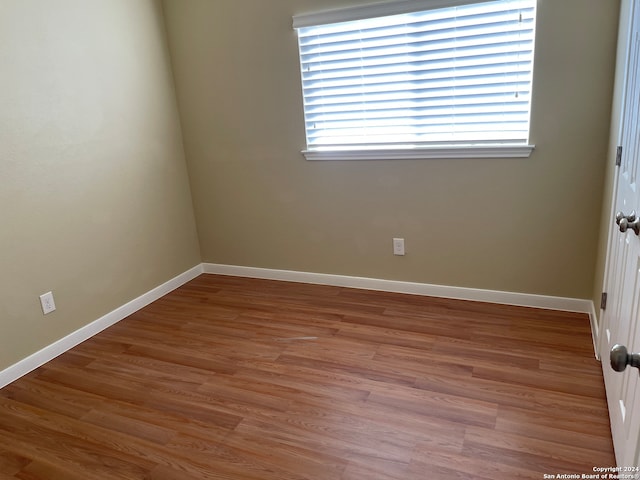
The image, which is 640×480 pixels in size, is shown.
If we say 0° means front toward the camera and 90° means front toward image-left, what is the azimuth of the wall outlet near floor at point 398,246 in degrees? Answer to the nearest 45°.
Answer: approximately 0°

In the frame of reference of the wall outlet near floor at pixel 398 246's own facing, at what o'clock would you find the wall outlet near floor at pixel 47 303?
the wall outlet near floor at pixel 47 303 is roughly at 2 o'clock from the wall outlet near floor at pixel 398 246.

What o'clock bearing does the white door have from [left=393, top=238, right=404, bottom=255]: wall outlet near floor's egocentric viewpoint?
The white door is roughly at 11 o'clock from the wall outlet near floor.

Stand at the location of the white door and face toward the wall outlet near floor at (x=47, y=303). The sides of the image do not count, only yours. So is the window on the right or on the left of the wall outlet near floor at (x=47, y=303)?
right

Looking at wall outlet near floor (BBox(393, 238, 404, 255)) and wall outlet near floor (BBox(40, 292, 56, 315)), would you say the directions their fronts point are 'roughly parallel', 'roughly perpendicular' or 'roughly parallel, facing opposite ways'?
roughly perpendicular

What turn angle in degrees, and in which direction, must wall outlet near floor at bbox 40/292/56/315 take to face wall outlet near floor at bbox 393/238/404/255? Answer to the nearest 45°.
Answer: approximately 45° to its left
